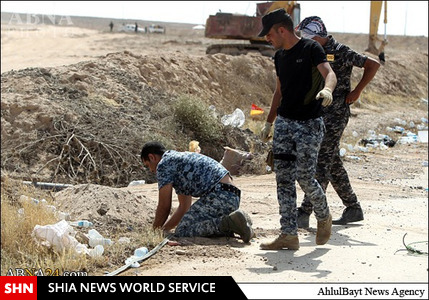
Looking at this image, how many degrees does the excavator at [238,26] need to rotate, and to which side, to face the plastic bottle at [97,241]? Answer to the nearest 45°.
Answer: approximately 90° to its right

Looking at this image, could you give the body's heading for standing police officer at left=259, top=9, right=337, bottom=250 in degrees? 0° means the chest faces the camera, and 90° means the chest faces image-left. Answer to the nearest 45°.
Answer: approximately 45°

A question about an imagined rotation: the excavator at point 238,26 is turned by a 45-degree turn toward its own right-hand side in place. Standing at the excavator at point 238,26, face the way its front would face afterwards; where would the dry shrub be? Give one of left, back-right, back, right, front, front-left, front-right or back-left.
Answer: front-right

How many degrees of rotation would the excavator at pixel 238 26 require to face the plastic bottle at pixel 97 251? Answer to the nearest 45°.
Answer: approximately 90° to its right

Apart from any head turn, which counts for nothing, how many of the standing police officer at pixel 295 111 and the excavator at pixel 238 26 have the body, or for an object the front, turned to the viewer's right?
1

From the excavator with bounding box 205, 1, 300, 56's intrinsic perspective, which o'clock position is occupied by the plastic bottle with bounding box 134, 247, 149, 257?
The plastic bottle is roughly at 3 o'clock from the excavator.

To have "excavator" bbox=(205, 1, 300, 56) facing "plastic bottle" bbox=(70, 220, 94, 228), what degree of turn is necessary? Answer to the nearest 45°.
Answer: approximately 90° to its right

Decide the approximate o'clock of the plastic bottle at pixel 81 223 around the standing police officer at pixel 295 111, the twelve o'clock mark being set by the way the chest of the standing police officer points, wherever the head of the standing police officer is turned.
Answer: The plastic bottle is roughly at 2 o'clock from the standing police officer.

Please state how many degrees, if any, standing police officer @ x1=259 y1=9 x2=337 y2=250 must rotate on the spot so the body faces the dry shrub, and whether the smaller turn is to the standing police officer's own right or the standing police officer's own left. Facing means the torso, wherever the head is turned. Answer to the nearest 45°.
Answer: approximately 135° to the standing police officer's own right

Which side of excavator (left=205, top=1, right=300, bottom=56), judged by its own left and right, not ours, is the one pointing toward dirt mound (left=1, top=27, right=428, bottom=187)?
right

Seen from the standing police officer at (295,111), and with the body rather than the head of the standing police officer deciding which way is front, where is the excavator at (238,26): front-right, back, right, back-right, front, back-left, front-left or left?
back-right

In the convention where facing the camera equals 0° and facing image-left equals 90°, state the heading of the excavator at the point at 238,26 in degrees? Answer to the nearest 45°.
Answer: approximately 270°
